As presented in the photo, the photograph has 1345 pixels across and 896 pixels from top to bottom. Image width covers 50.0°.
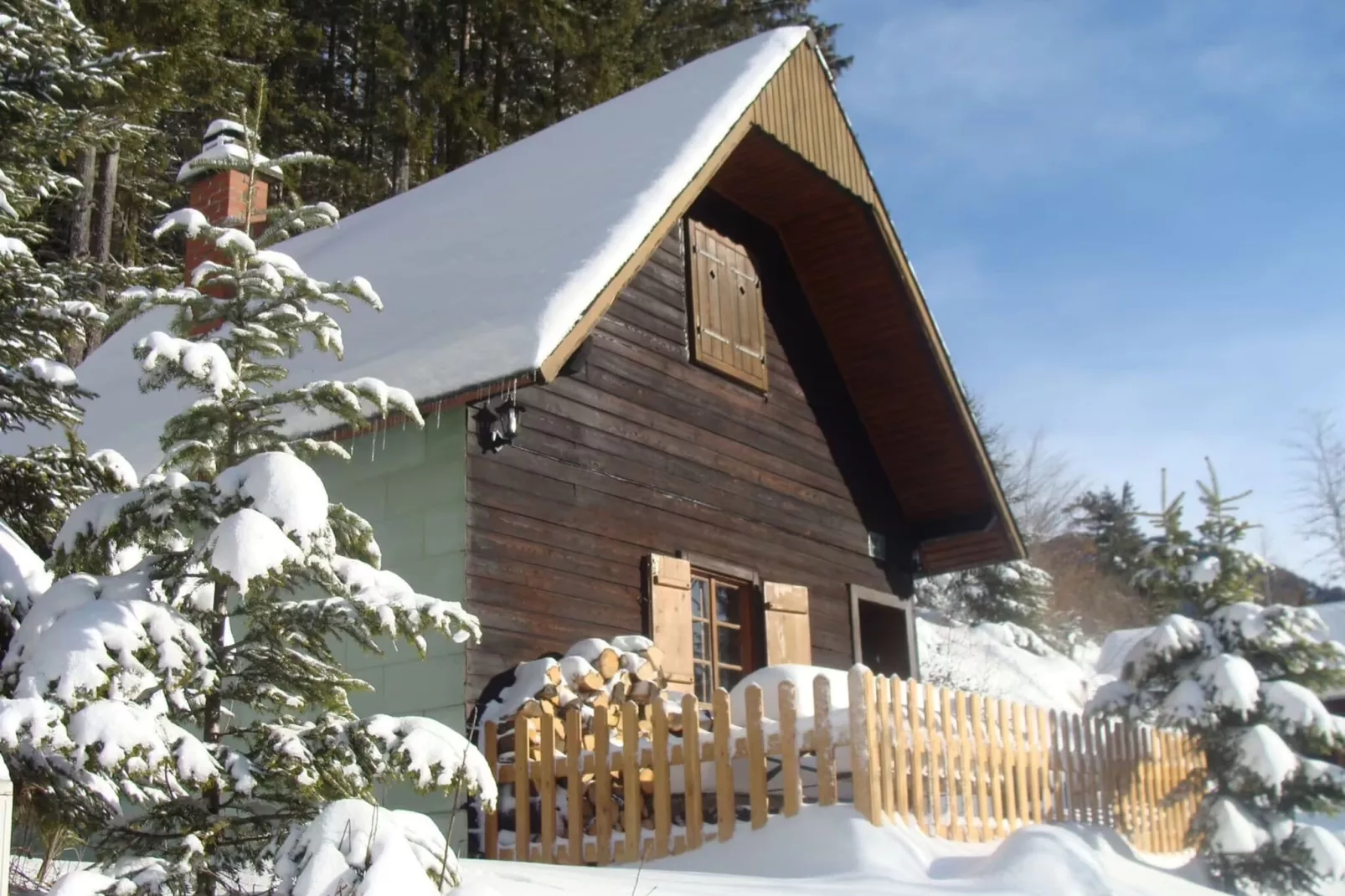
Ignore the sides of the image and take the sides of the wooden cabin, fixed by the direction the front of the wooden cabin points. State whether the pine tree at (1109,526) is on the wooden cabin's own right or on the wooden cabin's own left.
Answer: on the wooden cabin's own left

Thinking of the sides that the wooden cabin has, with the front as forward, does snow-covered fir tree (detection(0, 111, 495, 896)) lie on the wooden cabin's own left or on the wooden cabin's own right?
on the wooden cabin's own right

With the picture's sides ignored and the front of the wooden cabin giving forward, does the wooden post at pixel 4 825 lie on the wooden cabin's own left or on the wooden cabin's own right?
on the wooden cabin's own right

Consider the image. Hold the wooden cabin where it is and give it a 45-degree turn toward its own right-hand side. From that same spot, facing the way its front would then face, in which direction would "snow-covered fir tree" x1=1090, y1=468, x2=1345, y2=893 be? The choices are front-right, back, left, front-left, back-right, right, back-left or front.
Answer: left

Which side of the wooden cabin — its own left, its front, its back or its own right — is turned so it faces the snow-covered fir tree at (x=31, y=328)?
right

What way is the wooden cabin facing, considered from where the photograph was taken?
facing the viewer and to the right of the viewer

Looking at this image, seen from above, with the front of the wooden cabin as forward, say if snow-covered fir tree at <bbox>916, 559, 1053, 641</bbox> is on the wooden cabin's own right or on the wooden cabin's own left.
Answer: on the wooden cabin's own left
